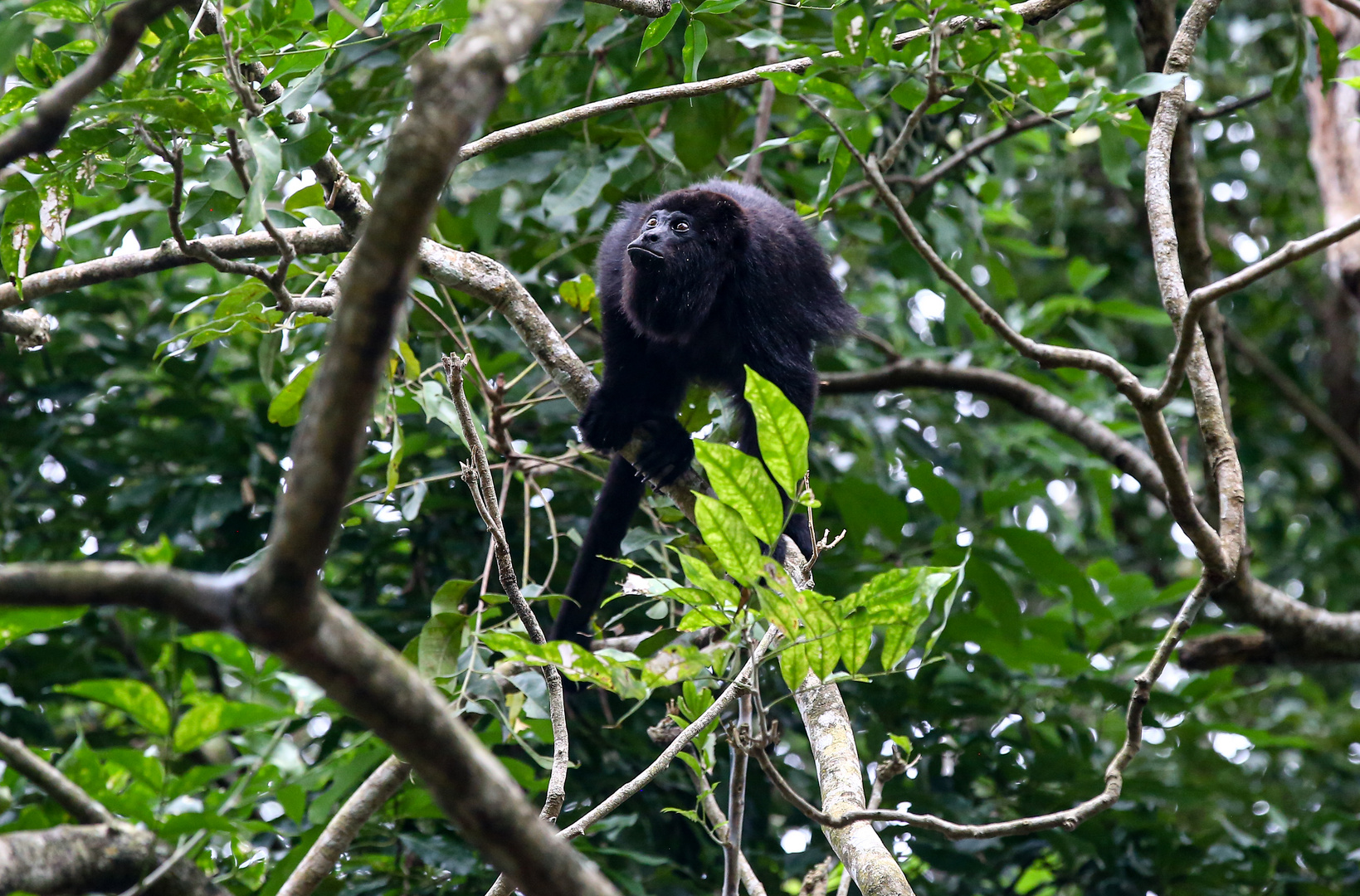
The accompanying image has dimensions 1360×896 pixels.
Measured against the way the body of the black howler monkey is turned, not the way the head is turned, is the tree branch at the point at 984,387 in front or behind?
behind

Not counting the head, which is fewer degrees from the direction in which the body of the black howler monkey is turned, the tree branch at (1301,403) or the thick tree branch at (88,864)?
the thick tree branch

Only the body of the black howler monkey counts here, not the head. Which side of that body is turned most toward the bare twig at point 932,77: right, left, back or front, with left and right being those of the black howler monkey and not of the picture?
left

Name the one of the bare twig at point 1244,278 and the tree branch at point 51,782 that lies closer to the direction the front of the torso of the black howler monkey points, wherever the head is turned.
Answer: the tree branch

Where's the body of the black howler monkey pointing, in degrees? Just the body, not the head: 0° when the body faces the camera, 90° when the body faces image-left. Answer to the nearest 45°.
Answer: approximately 45°

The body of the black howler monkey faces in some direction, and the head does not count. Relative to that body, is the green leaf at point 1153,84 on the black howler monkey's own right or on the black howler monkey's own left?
on the black howler monkey's own left
